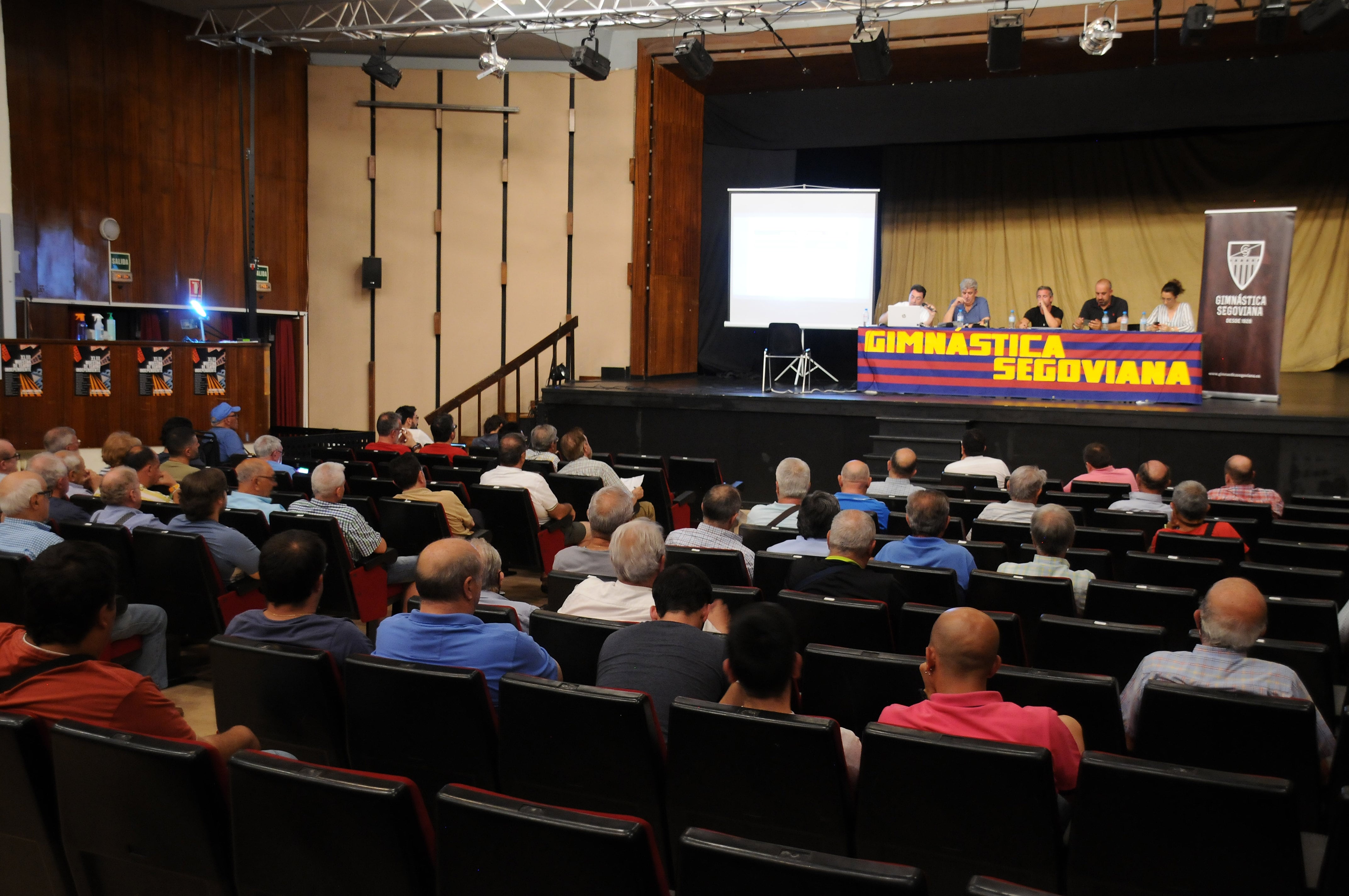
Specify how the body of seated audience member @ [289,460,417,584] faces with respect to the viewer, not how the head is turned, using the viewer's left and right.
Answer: facing away from the viewer and to the right of the viewer

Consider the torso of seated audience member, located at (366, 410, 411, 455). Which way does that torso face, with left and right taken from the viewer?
facing away from the viewer and to the right of the viewer

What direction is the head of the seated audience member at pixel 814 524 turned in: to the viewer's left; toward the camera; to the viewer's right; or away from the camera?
away from the camera

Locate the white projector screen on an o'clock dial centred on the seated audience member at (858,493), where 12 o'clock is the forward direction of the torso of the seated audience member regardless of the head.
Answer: The white projector screen is roughly at 12 o'clock from the seated audience member.

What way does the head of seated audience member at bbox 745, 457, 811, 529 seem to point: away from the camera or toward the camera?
away from the camera

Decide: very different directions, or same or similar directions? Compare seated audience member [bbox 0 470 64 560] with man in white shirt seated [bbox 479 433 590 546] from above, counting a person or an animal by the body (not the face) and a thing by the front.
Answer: same or similar directions

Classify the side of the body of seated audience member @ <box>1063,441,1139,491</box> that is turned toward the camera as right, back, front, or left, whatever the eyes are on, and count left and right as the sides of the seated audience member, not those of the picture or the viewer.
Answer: back

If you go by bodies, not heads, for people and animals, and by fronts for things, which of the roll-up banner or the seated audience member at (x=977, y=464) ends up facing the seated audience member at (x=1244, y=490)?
the roll-up banner

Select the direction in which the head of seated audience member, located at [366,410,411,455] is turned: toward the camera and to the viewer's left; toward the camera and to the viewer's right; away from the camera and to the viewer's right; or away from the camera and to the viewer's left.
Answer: away from the camera and to the viewer's right

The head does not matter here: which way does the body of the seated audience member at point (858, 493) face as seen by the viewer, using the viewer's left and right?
facing away from the viewer

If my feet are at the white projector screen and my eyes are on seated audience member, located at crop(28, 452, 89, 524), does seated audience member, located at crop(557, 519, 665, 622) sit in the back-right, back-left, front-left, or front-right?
front-left

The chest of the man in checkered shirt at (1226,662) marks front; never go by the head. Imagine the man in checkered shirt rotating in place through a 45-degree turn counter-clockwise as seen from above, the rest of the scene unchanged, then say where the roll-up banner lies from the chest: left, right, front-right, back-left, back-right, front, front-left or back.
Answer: front-right

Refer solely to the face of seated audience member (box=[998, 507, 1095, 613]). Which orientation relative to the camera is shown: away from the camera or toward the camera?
away from the camera

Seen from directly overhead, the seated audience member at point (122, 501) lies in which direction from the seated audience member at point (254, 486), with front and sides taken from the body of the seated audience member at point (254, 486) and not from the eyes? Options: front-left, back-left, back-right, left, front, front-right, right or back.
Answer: back

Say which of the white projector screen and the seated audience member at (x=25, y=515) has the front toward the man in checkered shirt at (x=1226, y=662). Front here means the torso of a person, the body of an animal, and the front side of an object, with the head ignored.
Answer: the white projector screen

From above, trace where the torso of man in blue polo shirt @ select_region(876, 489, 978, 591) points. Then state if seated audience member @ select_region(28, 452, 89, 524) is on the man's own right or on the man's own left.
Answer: on the man's own left

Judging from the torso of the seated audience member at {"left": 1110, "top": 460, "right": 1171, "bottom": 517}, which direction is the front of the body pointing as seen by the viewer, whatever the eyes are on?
away from the camera

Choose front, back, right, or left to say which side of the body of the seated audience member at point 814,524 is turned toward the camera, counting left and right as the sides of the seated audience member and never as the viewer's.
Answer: back

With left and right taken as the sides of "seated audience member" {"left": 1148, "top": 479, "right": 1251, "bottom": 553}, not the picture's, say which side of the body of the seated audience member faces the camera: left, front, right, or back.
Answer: back

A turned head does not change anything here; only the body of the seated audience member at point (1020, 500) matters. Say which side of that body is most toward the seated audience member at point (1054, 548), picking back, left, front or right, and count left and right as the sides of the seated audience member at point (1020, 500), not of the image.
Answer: back

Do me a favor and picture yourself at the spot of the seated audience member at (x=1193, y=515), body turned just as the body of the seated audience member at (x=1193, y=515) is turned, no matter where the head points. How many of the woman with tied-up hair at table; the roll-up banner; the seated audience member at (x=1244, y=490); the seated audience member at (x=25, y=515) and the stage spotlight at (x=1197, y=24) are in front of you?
4

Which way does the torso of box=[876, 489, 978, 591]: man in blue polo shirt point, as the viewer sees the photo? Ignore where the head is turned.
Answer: away from the camera

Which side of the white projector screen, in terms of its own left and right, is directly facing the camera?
front

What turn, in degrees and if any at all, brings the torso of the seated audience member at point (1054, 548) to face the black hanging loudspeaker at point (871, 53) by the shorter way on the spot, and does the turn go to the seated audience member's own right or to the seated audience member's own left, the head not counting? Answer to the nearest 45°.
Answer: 0° — they already face it
